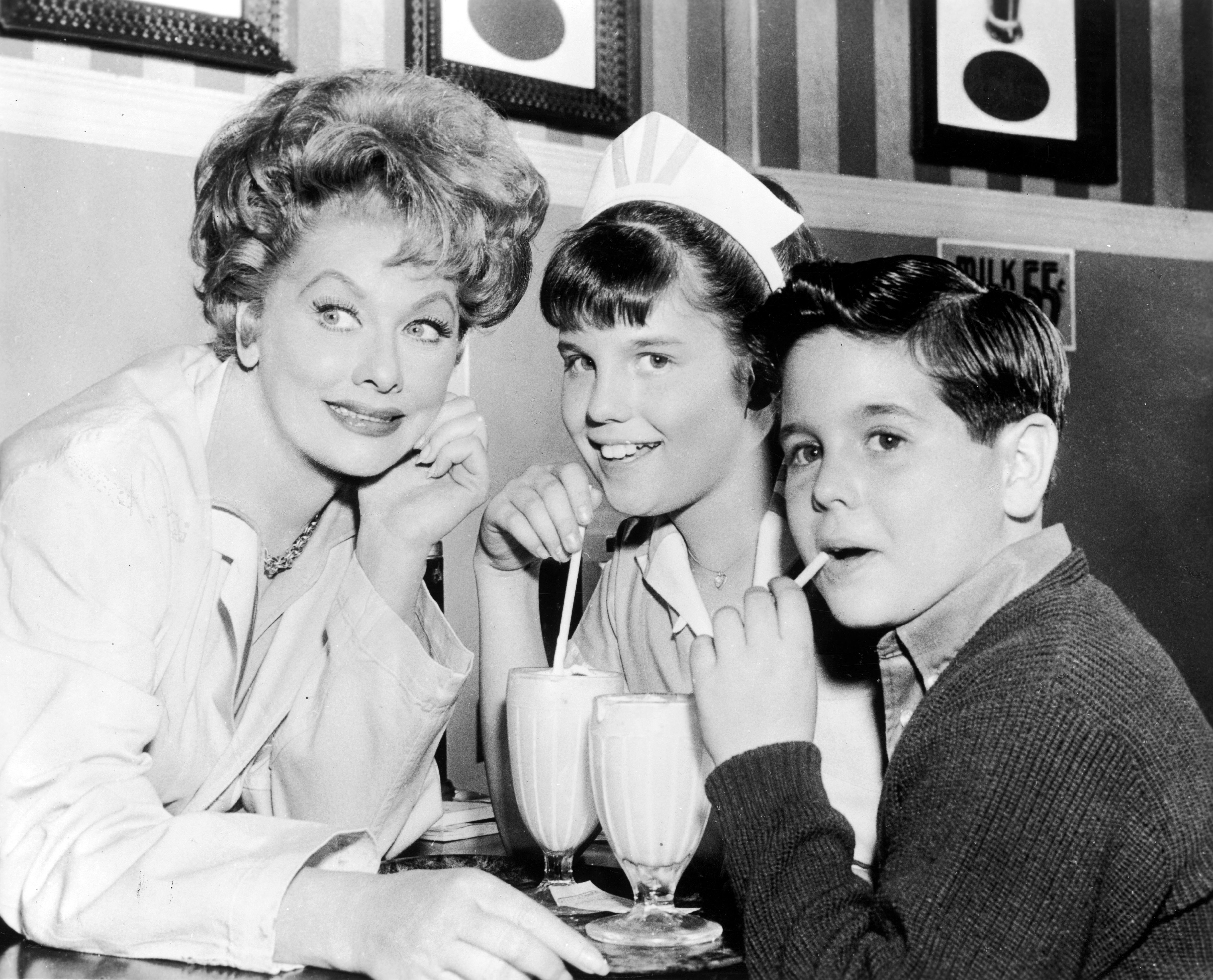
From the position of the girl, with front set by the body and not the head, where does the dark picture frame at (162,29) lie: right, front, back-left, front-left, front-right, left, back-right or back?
right

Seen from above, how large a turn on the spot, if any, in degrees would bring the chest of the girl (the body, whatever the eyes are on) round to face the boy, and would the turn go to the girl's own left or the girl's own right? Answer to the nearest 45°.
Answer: approximately 45° to the girl's own left

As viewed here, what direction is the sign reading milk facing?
toward the camera

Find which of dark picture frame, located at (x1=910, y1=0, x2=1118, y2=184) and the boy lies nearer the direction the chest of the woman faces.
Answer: the boy

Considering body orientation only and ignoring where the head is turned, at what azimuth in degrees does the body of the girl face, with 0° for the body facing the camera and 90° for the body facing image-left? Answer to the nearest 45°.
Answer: approximately 45°

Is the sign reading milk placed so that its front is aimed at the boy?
yes

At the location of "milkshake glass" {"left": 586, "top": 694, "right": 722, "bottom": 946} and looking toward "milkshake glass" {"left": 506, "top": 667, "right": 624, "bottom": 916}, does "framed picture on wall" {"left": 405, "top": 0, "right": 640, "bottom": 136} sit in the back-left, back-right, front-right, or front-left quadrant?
front-right
